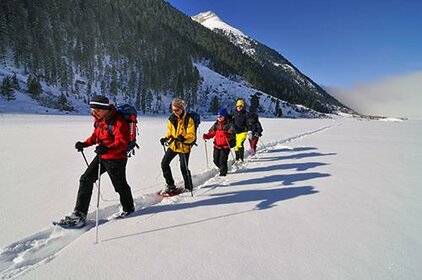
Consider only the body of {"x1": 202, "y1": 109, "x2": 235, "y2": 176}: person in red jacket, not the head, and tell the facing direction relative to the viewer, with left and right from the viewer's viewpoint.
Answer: facing the viewer and to the left of the viewer

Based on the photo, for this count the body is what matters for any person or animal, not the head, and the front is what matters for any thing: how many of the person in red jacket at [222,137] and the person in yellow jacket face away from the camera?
0

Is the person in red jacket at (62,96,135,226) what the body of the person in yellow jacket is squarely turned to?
yes

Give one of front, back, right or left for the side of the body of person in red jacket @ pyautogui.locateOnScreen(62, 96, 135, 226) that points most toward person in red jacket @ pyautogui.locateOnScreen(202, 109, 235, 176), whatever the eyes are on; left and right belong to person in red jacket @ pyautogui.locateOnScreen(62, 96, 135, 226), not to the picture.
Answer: back

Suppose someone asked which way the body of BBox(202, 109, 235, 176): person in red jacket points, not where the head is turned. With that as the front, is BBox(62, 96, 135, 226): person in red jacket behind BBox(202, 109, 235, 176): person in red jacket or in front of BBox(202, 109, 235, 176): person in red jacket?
in front

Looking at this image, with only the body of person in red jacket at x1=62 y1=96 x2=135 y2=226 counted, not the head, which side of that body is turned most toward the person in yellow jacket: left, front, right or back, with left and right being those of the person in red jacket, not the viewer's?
back

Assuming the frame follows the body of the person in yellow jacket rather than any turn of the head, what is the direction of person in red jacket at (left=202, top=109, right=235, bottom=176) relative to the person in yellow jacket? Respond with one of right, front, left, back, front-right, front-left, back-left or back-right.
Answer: back

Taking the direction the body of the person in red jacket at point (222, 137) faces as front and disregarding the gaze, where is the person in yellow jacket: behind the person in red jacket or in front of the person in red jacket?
in front
